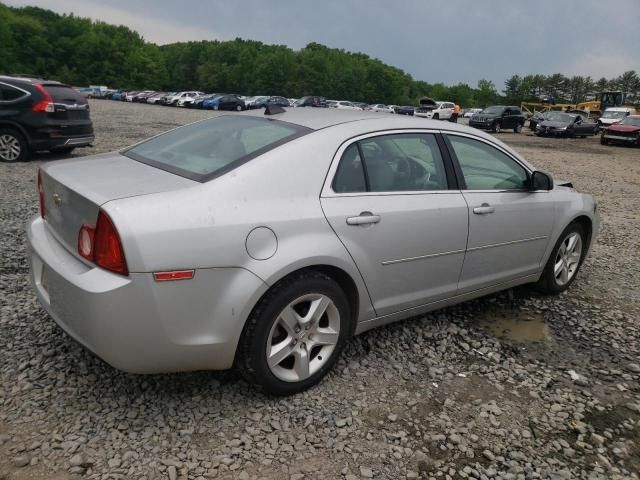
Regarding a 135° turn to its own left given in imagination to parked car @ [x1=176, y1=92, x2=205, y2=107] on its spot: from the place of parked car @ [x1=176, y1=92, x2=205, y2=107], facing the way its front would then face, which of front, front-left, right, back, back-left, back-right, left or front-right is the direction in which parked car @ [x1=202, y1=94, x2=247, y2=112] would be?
front-right

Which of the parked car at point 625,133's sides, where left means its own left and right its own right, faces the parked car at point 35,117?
front

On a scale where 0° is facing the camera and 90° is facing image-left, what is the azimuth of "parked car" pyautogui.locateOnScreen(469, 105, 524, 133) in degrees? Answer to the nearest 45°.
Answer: approximately 45°

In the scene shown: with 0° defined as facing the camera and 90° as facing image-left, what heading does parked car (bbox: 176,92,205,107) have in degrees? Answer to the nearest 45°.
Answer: approximately 45°

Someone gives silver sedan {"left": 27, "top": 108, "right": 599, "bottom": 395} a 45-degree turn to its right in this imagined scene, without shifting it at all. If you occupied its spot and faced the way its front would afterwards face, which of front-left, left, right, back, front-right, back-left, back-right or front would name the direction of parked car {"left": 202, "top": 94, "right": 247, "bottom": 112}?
left

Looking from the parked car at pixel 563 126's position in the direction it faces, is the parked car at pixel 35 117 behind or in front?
in front

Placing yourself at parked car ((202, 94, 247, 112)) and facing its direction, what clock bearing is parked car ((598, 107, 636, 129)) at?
parked car ((598, 107, 636, 129)) is roughly at 9 o'clock from parked car ((202, 94, 247, 112)).

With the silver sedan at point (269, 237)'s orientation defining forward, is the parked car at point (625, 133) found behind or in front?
in front

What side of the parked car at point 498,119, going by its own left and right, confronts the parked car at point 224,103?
right

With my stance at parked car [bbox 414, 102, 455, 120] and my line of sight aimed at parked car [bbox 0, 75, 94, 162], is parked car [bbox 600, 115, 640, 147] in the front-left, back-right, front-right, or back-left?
front-left

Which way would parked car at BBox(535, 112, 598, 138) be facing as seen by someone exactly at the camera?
facing the viewer and to the left of the viewer

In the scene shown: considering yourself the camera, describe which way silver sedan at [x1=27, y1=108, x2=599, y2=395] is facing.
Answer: facing away from the viewer and to the right of the viewer

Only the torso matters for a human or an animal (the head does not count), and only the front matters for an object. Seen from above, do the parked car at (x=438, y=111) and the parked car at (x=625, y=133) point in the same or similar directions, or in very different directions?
same or similar directions

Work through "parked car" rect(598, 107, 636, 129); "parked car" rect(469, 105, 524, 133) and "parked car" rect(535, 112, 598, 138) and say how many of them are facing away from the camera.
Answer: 0
